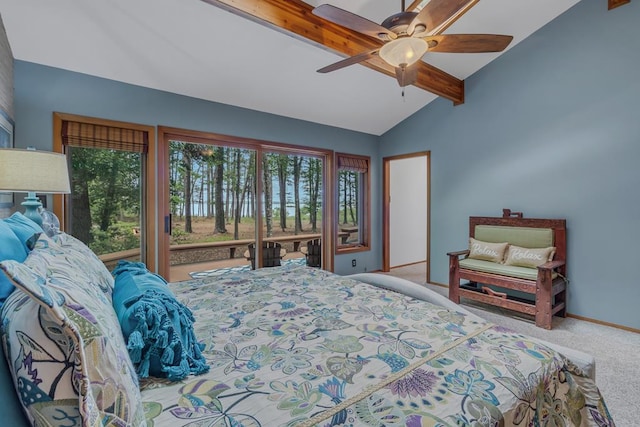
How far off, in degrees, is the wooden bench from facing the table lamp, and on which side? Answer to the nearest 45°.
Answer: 0° — it already faces it

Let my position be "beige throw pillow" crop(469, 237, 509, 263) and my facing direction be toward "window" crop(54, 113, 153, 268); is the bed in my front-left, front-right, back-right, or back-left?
front-left

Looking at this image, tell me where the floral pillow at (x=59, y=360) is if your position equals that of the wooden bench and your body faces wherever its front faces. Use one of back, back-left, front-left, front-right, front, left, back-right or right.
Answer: front-left

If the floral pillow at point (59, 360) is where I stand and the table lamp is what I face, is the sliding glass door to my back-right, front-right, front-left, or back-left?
front-right

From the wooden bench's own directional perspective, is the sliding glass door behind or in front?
in front

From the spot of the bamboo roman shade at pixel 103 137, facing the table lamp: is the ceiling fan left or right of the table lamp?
left

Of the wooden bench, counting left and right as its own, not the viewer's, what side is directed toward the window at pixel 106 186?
front

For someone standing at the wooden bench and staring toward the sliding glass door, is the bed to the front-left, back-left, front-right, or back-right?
front-left

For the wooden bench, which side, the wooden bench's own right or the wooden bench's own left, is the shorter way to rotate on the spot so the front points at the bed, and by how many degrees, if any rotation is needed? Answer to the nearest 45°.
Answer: approximately 45° to the wooden bench's own left

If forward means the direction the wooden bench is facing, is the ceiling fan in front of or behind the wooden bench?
in front

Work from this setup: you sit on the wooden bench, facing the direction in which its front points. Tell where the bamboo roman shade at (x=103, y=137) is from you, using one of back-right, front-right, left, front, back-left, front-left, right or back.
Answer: front
